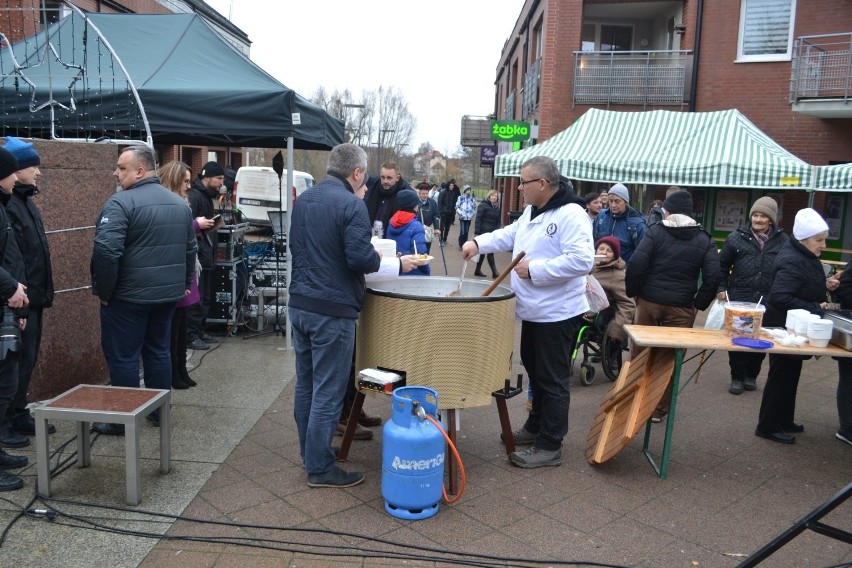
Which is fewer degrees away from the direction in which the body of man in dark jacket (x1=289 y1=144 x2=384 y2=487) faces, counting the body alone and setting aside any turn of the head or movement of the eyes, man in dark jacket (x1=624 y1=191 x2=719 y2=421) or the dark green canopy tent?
the man in dark jacket

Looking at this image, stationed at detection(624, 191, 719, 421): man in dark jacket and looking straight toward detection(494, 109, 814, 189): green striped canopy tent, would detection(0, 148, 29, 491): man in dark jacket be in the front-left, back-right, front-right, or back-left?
back-left

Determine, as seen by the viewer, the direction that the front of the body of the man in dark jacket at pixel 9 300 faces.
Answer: to the viewer's right

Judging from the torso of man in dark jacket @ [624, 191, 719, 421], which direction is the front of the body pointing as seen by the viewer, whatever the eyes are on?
away from the camera

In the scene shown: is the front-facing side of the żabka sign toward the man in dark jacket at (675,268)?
yes

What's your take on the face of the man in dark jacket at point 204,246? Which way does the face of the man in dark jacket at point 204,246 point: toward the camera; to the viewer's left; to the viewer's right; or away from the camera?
to the viewer's right

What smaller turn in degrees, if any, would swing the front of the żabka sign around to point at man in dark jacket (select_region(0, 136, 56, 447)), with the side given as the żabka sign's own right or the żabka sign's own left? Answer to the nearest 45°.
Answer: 0° — it already faces them

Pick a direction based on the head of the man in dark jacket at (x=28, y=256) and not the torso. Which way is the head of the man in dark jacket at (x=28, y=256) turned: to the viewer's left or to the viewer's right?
to the viewer's right

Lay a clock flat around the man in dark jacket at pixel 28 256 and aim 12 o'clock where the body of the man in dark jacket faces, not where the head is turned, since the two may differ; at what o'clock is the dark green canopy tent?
The dark green canopy tent is roughly at 10 o'clock from the man in dark jacket.

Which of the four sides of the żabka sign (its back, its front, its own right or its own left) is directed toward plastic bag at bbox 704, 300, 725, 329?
front

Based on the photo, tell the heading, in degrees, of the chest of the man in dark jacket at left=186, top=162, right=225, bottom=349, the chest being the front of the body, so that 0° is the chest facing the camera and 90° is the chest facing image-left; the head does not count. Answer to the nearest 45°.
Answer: approximately 270°

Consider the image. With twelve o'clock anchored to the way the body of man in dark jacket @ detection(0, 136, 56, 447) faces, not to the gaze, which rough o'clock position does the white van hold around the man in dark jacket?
The white van is roughly at 10 o'clock from the man in dark jacket.

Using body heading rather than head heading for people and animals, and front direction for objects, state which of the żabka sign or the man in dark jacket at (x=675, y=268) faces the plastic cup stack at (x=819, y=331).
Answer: the żabka sign

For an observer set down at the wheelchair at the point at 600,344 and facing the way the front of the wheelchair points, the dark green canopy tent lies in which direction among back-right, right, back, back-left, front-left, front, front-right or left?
front-right

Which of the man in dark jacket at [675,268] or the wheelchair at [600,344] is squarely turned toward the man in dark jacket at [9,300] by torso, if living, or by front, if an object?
the wheelchair

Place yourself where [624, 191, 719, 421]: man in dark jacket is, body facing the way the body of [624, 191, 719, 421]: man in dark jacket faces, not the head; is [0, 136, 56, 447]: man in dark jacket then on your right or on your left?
on your left

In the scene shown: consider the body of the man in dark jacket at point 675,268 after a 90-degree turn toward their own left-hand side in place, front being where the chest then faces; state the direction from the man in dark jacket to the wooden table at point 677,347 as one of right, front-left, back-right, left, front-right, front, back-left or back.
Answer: left

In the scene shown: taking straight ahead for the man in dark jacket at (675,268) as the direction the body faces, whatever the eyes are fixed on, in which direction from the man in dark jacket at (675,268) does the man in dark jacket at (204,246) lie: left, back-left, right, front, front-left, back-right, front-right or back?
left

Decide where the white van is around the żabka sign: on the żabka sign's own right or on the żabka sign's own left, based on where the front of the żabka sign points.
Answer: on the żabka sign's own right

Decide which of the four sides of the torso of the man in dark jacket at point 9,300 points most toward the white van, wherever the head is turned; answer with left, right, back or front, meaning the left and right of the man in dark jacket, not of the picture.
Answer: left
